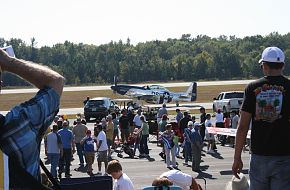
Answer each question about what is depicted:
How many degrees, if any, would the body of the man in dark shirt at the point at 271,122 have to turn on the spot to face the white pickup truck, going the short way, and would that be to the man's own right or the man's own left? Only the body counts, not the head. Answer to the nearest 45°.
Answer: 0° — they already face it

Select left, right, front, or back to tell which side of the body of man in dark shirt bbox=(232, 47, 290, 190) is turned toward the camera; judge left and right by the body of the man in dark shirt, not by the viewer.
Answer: back

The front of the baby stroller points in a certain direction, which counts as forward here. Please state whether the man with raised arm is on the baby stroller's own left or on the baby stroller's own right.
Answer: on the baby stroller's own left

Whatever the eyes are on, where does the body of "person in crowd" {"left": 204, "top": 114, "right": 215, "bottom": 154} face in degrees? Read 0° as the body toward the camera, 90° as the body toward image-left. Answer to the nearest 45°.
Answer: approximately 180°

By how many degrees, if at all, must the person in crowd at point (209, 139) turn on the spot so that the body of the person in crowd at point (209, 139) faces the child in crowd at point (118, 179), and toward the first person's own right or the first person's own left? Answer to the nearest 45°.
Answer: approximately 180°
